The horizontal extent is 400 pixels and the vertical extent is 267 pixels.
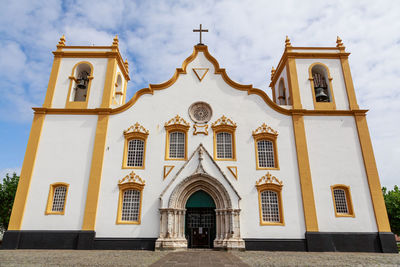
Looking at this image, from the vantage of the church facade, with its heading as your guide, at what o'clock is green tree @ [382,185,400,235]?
The green tree is roughly at 8 o'clock from the church facade.

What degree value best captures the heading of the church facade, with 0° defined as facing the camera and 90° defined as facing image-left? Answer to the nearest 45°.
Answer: approximately 0°

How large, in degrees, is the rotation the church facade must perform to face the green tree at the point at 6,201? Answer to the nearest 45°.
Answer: approximately 135° to its right
